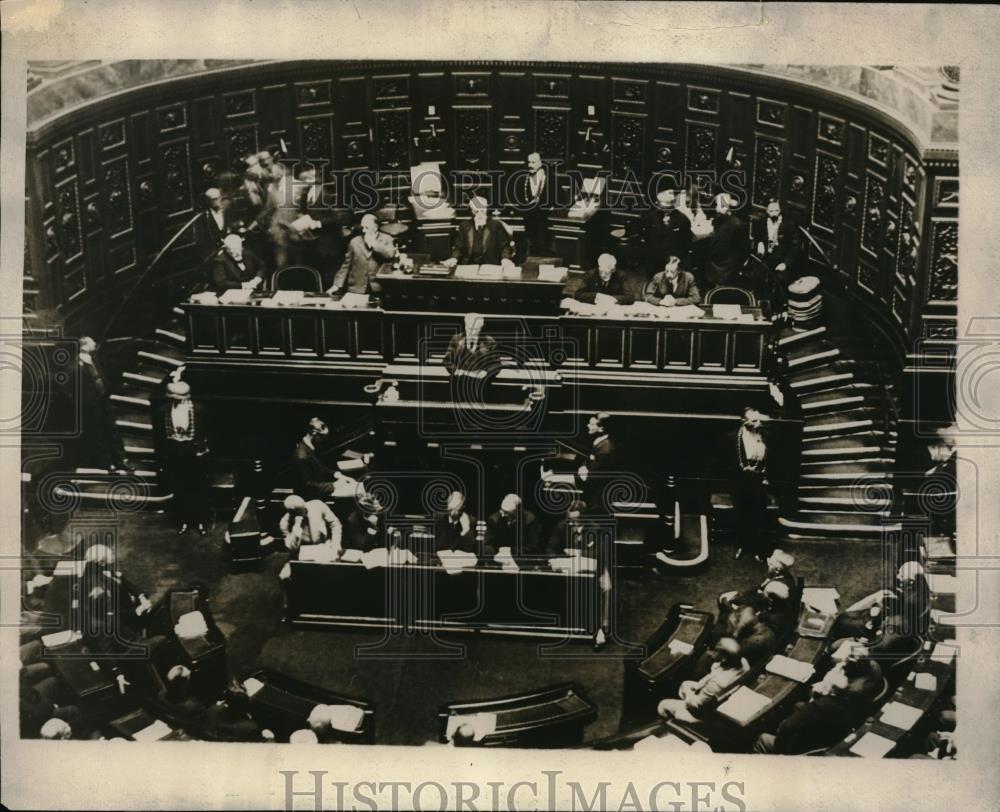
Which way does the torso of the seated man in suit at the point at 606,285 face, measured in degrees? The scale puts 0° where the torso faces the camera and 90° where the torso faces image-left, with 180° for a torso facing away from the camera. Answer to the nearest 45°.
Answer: approximately 0°

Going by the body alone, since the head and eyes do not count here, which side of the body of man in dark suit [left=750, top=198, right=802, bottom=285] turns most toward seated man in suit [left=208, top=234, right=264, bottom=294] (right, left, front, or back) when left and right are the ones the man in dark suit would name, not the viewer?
right

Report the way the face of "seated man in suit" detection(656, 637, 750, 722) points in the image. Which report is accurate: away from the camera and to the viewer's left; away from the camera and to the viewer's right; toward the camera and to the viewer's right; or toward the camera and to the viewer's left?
away from the camera and to the viewer's left

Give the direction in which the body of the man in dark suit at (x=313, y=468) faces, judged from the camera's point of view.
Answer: to the viewer's right
